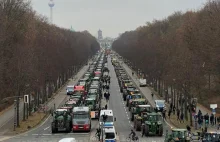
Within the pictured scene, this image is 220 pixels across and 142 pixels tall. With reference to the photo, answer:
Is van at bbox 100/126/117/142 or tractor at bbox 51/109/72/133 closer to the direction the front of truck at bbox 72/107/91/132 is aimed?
the van

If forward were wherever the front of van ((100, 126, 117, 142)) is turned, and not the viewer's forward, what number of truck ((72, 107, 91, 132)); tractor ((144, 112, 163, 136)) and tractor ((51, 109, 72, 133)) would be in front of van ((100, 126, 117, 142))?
0

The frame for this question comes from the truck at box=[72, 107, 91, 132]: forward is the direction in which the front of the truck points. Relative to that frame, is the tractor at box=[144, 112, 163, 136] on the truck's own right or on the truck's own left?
on the truck's own left

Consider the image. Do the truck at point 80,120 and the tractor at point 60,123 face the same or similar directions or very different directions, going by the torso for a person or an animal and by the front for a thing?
same or similar directions

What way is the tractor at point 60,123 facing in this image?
toward the camera

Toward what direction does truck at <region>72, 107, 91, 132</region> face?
toward the camera

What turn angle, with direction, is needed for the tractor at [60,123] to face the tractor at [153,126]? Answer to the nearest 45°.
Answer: approximately 45° to its left

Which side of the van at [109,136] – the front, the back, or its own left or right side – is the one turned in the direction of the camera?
front

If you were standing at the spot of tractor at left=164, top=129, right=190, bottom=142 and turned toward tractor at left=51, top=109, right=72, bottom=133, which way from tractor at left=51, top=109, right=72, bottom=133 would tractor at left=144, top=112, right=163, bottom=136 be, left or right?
right

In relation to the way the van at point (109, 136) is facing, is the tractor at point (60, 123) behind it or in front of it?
behind

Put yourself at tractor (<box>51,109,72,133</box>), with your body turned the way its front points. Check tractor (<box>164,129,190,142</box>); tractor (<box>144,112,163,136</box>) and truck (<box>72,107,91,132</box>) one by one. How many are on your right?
0

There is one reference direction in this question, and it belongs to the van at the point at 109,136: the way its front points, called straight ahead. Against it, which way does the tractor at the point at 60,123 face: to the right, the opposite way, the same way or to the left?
the same way
